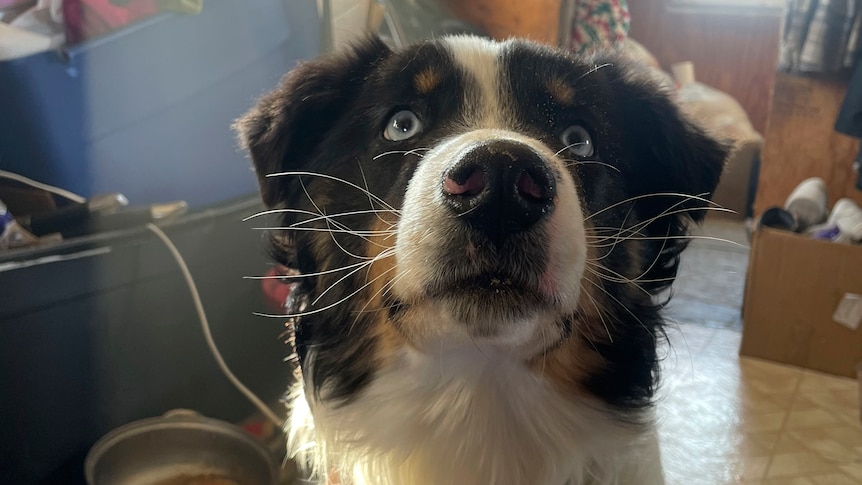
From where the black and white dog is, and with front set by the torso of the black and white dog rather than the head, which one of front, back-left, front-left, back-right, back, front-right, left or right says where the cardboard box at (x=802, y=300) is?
back-left

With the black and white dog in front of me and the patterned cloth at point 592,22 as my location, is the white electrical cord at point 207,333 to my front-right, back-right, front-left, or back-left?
front-right

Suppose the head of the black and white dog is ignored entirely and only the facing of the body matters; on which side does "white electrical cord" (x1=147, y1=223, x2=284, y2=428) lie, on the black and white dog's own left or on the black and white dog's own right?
on the black and white dog's own right

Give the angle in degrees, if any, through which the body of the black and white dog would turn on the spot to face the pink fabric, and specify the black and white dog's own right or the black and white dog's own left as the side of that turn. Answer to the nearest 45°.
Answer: approximately 135° to the black and white dog's own right

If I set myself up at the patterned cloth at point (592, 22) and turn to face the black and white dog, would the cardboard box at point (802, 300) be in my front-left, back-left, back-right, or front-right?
front-left

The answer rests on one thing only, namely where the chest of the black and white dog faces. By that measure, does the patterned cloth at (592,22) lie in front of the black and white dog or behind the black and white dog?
behind

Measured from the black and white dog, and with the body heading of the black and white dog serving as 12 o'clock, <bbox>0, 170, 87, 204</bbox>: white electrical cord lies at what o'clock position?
The white electrical cord is roughly at 4 o'clock from the black and white dog.

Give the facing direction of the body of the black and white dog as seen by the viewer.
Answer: toward the camera

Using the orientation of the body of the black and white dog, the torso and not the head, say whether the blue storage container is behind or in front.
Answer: behind
